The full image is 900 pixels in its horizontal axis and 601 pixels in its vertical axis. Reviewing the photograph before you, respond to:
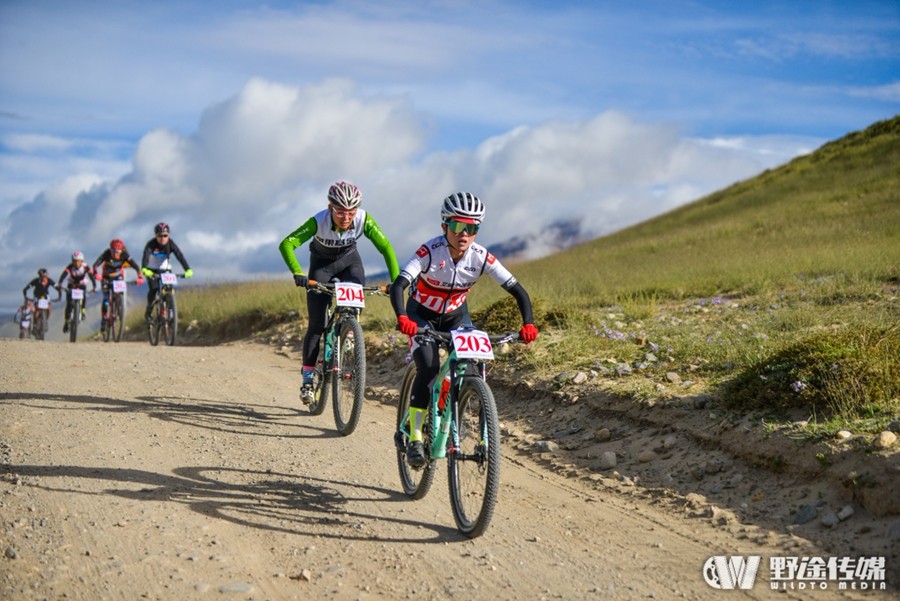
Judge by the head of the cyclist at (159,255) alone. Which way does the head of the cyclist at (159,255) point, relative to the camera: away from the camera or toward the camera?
toward the camera

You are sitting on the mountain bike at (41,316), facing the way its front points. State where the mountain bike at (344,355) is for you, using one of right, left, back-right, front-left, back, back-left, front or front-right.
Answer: front

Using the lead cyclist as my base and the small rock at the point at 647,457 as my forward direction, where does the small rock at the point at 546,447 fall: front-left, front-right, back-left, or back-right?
front-left

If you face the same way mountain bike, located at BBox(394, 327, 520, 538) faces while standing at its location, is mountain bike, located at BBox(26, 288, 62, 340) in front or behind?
behind

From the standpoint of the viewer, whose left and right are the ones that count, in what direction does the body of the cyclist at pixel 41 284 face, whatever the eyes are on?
facing the viewer

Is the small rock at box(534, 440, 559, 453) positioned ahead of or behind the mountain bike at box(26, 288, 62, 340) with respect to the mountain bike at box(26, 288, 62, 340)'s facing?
ahead

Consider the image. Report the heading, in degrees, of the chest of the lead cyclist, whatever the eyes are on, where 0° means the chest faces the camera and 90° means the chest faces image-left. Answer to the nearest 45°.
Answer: approximately 0°

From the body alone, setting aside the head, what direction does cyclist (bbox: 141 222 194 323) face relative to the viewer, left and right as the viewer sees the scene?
facing the viewer

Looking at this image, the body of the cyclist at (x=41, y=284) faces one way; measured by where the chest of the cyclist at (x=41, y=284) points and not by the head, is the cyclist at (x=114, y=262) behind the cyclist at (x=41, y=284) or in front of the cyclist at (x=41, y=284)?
in front

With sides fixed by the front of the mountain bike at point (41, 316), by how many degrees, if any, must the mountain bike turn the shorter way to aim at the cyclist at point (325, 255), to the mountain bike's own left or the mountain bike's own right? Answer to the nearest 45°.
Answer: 0° — it already faces them

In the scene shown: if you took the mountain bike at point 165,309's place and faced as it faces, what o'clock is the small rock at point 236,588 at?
The small rock is roughly at 12 o'clock from the mountain bike.

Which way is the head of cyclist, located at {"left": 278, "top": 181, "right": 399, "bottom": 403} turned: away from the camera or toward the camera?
toward the camera

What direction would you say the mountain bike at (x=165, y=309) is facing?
toward the camera

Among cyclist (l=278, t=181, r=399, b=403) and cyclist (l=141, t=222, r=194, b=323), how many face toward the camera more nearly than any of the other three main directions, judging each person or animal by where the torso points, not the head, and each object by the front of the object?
2
